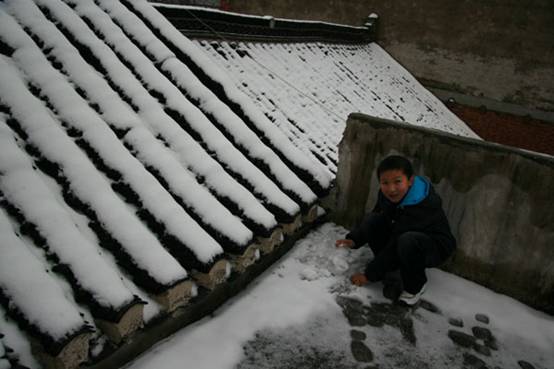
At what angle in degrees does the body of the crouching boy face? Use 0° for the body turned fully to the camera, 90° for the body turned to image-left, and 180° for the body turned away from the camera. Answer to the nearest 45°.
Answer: approximately 45°
